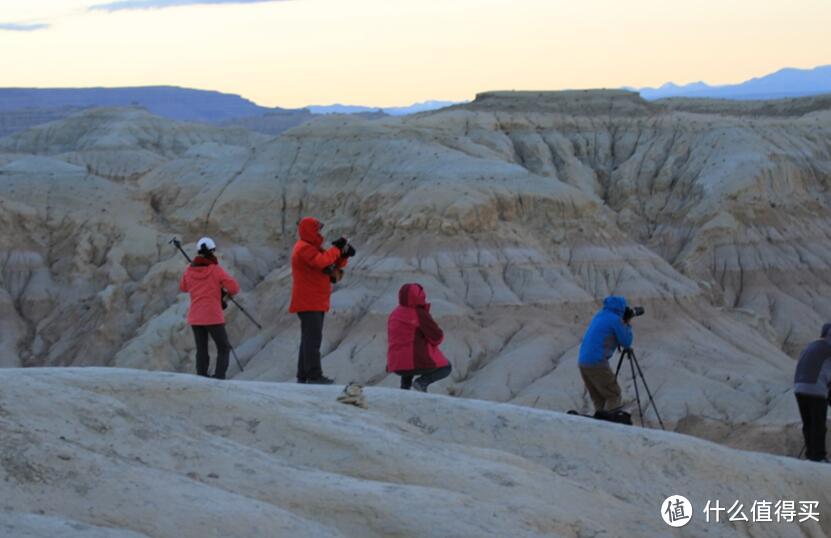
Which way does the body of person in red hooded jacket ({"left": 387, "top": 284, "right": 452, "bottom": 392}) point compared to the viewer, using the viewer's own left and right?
facing away from the viewer and to the right of the viewer

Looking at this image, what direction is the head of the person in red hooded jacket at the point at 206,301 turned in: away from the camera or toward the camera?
away from the camera

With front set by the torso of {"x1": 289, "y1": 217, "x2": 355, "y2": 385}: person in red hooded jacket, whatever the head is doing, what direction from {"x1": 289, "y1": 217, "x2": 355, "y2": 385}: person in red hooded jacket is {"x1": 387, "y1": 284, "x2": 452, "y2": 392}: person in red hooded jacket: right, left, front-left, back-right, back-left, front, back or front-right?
front

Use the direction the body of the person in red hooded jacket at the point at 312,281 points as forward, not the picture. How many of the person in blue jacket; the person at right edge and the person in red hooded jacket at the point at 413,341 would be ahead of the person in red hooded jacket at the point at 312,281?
3

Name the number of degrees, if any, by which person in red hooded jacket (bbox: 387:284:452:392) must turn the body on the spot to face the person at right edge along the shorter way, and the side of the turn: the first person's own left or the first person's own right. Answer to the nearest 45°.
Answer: approximately 45° to the first person's own right

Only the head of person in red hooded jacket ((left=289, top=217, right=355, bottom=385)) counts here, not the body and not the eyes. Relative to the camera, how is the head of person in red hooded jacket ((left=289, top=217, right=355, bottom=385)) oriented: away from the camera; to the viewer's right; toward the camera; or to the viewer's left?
to the viewer's right

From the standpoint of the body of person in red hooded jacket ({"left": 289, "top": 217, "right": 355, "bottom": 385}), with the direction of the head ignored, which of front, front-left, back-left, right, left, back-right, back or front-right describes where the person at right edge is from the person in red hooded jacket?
front

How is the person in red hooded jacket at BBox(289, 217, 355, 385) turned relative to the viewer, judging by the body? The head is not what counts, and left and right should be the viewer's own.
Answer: facing to the right of the viewer

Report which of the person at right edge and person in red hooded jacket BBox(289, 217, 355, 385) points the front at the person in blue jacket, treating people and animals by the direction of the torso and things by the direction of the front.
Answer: the person in red hooded jacket
